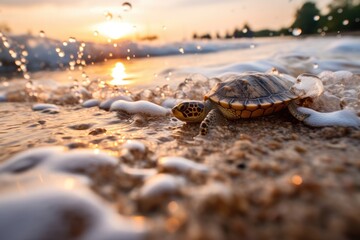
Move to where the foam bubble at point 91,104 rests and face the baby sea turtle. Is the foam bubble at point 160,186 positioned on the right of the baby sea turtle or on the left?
right

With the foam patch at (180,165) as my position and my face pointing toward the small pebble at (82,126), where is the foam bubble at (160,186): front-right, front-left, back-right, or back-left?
back-left

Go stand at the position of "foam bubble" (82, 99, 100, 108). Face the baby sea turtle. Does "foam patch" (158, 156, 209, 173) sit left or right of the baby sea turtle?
right

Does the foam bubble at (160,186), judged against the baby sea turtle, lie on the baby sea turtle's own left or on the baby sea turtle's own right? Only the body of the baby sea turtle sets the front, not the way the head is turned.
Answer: on the baby sea turtle's own left

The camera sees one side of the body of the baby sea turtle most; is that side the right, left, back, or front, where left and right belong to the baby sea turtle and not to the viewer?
left

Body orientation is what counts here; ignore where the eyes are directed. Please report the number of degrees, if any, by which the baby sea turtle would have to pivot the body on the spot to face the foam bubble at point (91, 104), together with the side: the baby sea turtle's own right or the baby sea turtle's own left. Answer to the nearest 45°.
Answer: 0° — it already faces it

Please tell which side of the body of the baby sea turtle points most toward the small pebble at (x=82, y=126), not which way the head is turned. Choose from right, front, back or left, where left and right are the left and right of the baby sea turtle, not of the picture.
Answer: front

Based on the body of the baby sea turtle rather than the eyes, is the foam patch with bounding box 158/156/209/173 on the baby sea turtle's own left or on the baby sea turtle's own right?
on the baby sea turtle's own left
